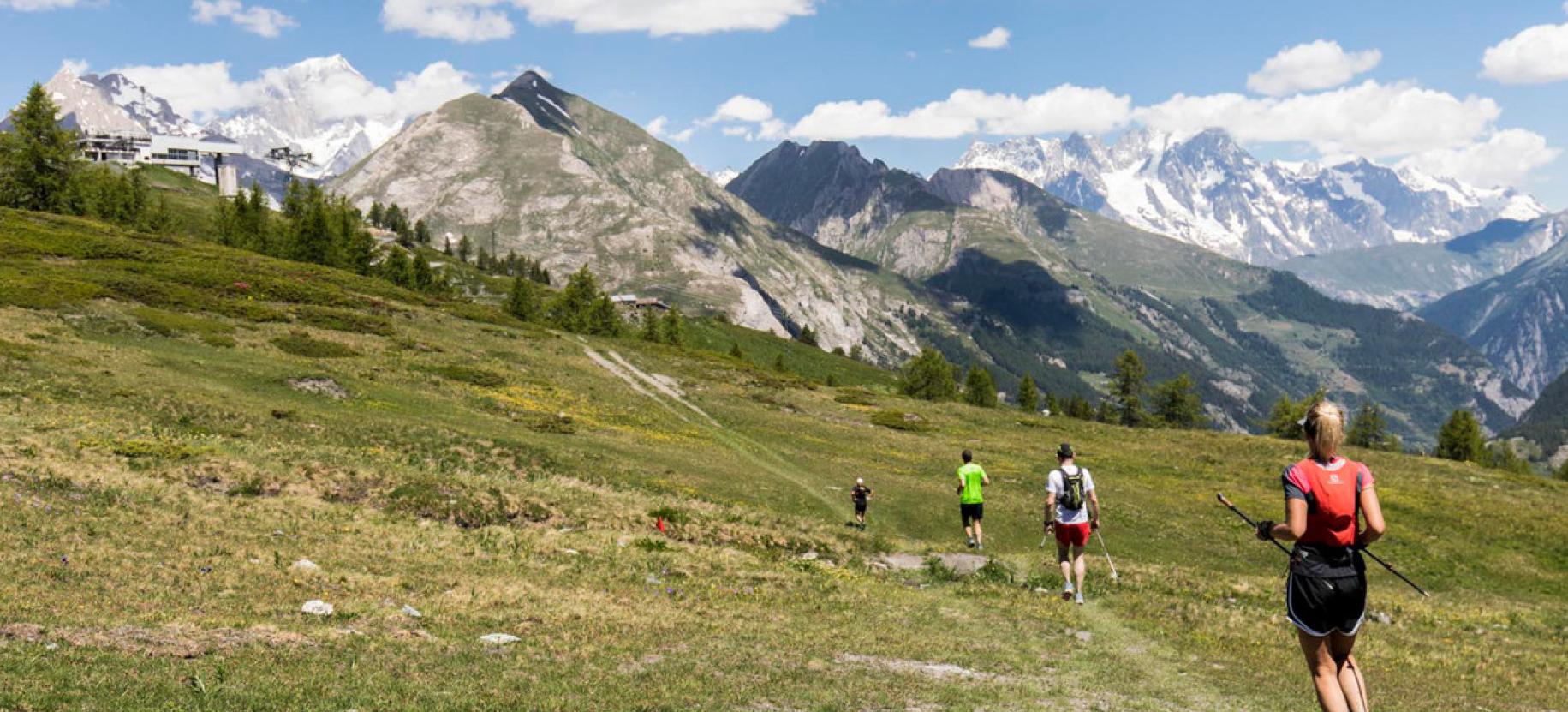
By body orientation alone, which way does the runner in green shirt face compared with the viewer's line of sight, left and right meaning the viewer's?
facing away from the viewer

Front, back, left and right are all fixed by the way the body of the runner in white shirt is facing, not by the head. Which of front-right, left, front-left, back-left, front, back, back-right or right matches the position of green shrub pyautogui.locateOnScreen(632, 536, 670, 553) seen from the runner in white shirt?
left

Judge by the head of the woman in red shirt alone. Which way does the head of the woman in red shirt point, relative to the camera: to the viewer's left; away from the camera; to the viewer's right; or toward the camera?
away from the camera

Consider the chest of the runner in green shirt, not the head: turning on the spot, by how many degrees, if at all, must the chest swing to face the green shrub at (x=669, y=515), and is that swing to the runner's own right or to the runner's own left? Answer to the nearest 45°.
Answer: approximately 90° to the runner's own left

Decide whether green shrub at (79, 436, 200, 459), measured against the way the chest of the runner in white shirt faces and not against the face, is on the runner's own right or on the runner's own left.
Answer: on the runner's own left

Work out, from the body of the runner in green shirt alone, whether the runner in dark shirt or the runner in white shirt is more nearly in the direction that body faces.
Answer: the runner in dark shirt

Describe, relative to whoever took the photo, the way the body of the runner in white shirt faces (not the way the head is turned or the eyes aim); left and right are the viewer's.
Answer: facing away from the viewer

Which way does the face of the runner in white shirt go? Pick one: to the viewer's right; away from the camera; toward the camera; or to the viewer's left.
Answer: away from the camera

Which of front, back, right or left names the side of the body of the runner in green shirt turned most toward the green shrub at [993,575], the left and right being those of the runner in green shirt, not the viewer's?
back

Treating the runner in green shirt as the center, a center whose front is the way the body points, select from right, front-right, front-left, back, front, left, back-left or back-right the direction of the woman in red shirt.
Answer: back

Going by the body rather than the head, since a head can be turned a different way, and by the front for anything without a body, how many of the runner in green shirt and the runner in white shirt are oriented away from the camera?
2

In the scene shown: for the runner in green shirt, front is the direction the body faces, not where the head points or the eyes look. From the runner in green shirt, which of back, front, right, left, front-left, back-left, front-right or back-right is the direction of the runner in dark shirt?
front-left

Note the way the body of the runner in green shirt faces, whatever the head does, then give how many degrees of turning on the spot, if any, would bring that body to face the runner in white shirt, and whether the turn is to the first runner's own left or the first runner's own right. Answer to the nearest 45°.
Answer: approximately 180°
